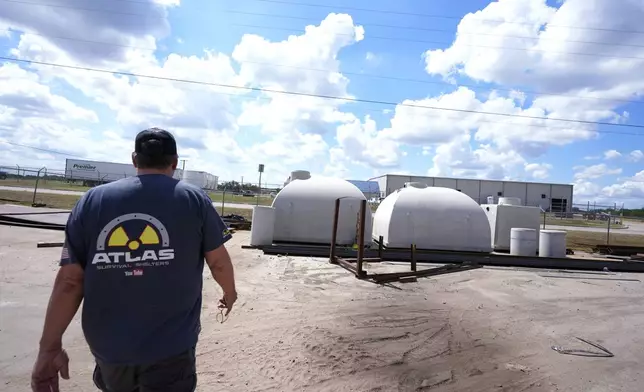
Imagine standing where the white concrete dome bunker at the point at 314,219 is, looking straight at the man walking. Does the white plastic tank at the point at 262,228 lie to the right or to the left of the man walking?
right

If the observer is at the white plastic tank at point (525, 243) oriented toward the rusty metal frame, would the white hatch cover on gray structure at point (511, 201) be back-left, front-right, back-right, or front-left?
back-right

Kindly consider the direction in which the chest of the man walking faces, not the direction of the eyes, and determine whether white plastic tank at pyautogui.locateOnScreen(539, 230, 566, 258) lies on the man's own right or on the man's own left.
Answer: on the man's own right

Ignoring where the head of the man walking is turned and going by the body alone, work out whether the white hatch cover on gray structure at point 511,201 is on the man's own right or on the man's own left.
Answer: on the man's own right

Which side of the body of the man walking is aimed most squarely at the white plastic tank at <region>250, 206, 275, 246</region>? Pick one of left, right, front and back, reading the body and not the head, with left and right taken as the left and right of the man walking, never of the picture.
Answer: front

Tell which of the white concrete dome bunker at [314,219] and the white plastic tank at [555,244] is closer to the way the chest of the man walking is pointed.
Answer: the white concrete dome bunker

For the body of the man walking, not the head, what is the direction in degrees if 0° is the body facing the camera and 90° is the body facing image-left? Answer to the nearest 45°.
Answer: approximately 180°

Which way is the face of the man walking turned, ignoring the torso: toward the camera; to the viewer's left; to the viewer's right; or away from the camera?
away from the camera

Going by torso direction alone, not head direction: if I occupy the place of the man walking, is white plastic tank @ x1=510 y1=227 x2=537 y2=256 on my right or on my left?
on my right

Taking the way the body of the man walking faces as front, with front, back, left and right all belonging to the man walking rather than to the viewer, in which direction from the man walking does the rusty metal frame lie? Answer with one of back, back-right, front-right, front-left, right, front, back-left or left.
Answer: front-right

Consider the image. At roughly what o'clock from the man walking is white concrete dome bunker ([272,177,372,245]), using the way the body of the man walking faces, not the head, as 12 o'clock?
The white concrete dome bunker is roughly at 1 o'clock from the man walking.
